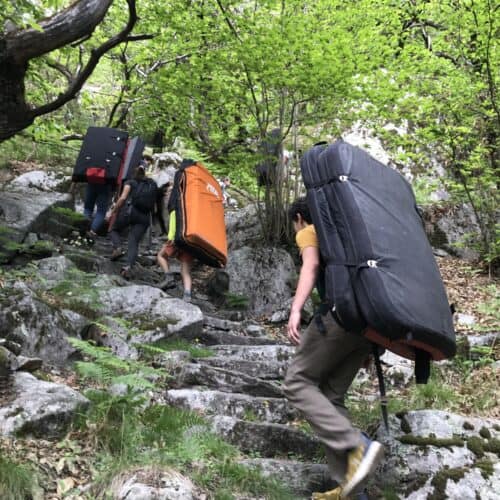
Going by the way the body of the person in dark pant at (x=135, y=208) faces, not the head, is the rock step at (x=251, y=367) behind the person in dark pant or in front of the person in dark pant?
behind

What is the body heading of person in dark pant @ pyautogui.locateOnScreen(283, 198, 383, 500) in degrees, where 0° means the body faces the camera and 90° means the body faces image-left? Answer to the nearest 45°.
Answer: approximately 90°

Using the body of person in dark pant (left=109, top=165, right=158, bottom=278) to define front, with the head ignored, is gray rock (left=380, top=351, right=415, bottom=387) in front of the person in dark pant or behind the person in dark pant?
behind

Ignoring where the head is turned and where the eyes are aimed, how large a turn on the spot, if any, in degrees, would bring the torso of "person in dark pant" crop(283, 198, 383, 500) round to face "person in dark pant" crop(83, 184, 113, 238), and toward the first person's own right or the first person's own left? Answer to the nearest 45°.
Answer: approximately 45° to the first person's own right

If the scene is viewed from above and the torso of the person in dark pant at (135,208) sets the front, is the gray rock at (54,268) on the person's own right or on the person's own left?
on the person's own left

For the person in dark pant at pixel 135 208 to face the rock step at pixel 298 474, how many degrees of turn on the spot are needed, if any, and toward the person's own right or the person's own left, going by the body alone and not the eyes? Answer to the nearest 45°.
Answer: approximately 135° to the person's own left

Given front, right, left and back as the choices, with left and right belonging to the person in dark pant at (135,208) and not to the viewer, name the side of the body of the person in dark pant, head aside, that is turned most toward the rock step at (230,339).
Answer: back

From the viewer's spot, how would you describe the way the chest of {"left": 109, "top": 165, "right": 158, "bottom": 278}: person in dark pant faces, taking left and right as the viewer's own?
facing away from the viewer and to the left of the viewer
